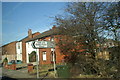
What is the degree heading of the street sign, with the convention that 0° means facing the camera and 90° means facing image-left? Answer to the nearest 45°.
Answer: approximately 0°
